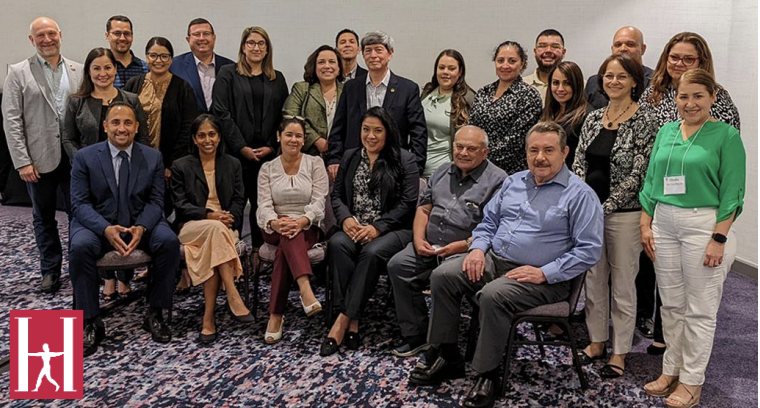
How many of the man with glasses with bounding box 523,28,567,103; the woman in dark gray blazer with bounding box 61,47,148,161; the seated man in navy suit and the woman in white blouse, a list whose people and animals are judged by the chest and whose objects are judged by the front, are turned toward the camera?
4

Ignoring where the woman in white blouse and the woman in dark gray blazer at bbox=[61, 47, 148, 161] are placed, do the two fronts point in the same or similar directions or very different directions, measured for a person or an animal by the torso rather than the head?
same or similar directions

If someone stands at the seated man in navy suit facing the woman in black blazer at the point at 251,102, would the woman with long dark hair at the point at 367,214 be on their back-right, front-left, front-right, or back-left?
front-right

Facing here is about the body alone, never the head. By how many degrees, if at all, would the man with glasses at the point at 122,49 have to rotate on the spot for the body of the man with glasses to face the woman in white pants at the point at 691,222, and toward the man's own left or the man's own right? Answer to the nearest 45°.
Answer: approximately 45° to the man's own left

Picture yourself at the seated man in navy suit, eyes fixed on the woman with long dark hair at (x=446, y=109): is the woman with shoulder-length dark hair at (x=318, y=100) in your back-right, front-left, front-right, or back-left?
front-left

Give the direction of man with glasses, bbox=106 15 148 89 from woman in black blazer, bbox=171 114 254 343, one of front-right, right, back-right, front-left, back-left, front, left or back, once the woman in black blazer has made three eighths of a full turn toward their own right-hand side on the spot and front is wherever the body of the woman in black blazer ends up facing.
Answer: front

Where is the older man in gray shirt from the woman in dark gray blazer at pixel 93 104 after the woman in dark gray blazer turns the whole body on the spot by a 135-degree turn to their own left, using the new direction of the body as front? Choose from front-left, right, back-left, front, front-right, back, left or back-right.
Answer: right

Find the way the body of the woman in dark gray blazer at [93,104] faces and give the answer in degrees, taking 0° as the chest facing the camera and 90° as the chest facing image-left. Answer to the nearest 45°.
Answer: approximately 0°

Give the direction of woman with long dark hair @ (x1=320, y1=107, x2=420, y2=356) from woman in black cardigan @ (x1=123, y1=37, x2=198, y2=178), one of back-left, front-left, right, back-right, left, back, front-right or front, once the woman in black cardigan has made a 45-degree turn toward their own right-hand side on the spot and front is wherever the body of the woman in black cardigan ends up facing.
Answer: left

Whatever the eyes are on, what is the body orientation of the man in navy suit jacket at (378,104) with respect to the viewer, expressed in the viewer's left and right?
facing the viewer

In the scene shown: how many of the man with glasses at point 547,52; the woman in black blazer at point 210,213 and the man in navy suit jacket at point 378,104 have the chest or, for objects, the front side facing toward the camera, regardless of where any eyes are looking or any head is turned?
3

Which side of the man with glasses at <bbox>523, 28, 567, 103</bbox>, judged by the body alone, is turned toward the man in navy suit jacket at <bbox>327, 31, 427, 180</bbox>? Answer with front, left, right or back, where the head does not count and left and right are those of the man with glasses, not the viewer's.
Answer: right

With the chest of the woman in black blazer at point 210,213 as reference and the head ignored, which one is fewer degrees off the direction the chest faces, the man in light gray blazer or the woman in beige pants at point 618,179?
the woman in beige pants

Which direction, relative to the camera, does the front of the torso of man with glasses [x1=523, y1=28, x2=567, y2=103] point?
toward the camera

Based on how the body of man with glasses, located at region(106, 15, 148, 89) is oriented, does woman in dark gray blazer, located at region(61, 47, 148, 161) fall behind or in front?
in front
